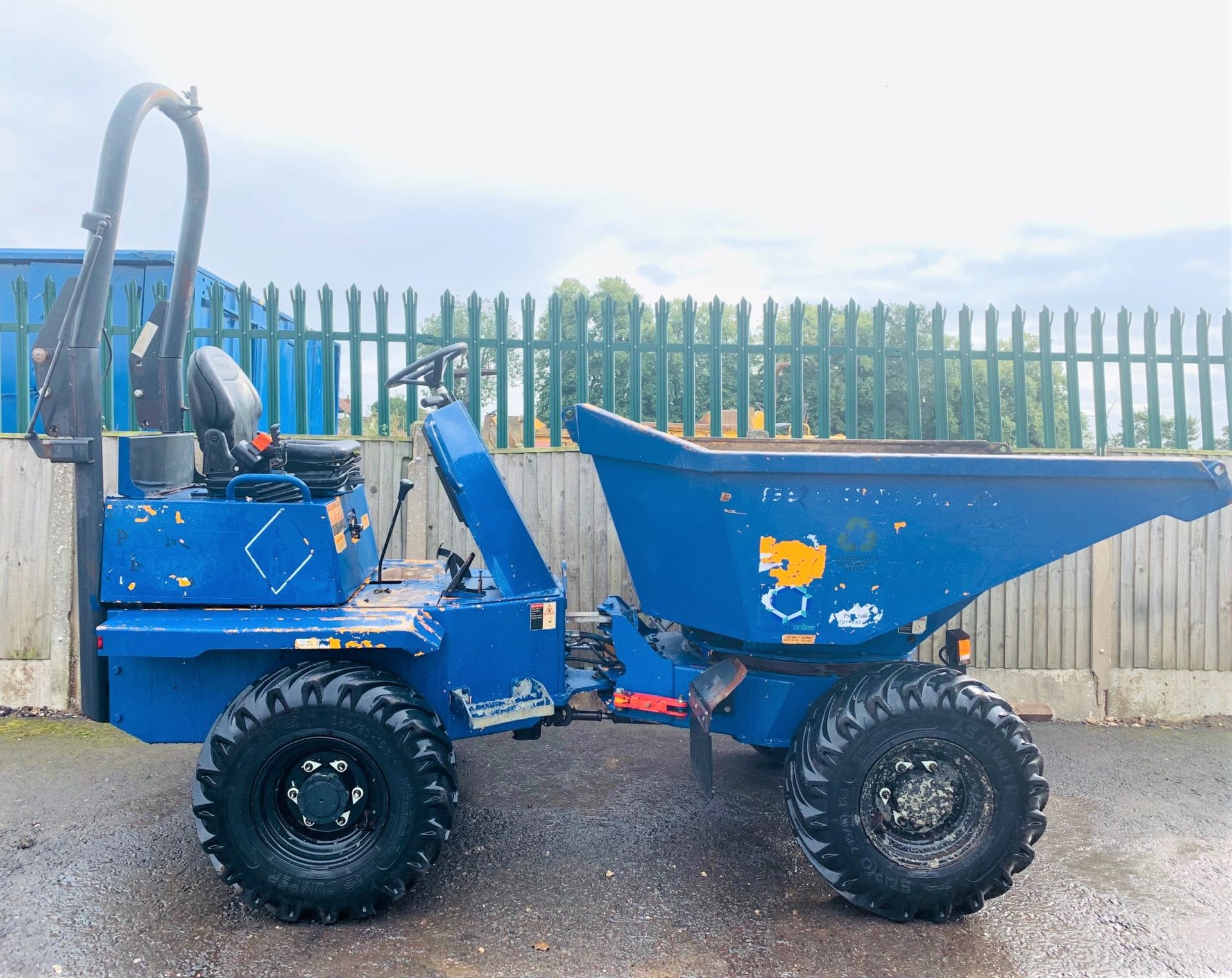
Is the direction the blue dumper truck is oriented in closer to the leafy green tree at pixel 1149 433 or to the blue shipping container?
the leafy green tree

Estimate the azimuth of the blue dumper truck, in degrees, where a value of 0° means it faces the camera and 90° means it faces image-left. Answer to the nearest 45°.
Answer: approximately 270°

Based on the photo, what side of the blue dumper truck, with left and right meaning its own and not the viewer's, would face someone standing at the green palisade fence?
left

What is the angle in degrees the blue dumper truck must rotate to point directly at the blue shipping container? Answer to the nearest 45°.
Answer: approximately 135° to its left

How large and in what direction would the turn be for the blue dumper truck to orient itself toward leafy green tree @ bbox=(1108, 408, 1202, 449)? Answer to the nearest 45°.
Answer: approximately 45° to its left

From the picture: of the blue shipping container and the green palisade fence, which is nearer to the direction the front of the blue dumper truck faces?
the green palisade fence
